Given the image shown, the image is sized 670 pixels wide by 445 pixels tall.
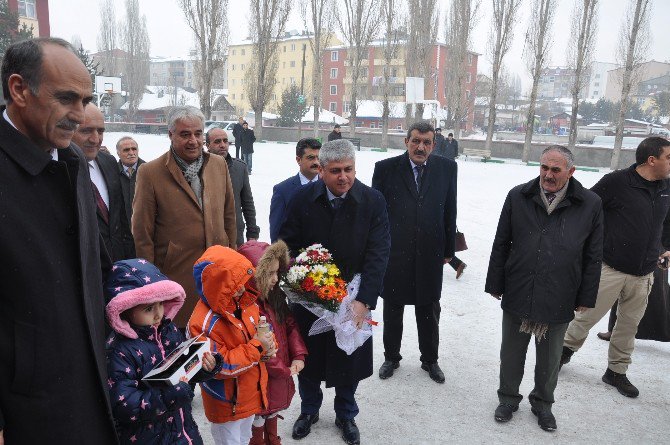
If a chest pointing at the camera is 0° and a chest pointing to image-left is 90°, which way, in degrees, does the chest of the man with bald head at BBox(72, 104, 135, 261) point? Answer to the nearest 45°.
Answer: approximately 315°

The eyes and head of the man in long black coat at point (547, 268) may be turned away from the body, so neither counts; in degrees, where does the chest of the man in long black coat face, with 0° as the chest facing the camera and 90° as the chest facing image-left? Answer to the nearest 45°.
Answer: approximately 0°

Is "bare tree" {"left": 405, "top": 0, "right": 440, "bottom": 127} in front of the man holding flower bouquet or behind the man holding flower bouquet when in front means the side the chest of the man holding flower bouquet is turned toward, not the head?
behind

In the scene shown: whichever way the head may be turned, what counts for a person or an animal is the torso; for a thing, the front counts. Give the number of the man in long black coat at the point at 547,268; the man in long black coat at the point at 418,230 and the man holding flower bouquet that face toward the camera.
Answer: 3

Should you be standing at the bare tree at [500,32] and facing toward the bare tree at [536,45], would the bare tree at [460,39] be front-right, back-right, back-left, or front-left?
back-left

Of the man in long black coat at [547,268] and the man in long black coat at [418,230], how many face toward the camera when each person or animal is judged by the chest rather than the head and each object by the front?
2

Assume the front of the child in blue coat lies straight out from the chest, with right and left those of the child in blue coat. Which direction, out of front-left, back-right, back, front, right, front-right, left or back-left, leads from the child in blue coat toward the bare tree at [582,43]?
left

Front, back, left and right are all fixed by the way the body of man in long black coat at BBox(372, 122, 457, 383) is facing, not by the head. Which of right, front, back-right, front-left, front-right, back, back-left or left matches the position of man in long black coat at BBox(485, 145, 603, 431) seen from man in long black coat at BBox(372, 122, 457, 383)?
front-left

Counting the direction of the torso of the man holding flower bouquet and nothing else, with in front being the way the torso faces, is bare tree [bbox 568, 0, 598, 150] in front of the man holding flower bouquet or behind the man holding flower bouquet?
behind

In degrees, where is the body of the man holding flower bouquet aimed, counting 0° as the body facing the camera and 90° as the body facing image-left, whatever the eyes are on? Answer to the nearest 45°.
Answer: approximately 0°

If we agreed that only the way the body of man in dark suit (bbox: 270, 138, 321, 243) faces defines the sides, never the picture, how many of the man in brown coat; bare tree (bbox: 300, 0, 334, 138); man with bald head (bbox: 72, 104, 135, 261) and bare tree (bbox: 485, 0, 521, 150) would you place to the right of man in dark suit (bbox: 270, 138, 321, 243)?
2

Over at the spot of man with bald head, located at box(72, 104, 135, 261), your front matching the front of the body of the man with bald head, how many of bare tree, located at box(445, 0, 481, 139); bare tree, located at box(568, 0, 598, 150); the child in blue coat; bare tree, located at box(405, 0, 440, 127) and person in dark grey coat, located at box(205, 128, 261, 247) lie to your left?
4

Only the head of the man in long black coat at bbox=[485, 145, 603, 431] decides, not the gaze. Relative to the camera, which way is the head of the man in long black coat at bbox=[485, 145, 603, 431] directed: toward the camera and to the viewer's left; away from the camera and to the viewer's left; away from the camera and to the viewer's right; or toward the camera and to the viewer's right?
toward the camera and to the viewer's left

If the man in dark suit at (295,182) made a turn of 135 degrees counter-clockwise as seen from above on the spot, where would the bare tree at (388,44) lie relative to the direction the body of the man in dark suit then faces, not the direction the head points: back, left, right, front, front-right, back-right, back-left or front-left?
front

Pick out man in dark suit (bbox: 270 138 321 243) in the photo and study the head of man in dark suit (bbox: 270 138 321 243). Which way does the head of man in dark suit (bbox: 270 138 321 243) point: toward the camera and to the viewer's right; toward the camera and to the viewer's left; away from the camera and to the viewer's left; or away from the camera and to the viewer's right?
toward the camera and to the viewer's right
